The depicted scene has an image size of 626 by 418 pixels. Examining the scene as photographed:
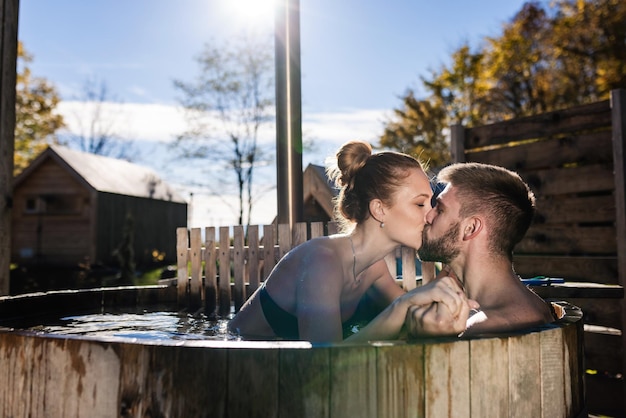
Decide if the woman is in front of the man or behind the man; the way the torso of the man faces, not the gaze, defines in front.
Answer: in front

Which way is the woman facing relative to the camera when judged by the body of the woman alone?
to the viewer's right

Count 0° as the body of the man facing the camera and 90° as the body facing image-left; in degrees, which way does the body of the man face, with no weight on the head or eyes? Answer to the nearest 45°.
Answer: approximately 90°

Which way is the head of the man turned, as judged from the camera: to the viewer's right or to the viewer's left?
to the viewer's left

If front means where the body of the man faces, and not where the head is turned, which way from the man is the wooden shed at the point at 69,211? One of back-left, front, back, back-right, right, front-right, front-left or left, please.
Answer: front-right

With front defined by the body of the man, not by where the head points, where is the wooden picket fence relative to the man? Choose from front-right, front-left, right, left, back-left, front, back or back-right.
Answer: front-right

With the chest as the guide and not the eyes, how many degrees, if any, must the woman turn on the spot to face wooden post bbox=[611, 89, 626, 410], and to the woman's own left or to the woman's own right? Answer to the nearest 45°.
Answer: approximately 45° to the woman's own left

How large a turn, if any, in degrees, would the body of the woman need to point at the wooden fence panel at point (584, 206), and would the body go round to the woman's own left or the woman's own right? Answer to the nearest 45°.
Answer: approximately 45° to the woman's own left

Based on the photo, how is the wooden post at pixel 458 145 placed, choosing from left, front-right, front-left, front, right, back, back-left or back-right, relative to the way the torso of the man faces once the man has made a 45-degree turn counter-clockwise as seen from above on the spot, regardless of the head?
back-right

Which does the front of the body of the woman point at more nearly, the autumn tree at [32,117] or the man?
the man

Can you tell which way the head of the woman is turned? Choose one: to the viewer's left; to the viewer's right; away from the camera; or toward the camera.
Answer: to the viewer's right

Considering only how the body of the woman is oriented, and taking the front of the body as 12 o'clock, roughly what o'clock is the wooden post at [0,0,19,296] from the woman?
The wooden post is roughly at 7 o'clock from the woman.

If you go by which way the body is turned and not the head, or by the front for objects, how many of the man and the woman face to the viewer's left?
1

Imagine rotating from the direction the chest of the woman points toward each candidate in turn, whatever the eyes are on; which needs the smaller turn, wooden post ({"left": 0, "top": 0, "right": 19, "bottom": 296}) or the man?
the man

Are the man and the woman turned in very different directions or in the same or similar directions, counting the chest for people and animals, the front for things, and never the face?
very different directions

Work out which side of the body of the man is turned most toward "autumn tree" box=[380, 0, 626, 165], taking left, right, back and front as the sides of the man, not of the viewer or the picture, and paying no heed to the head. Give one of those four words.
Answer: right
